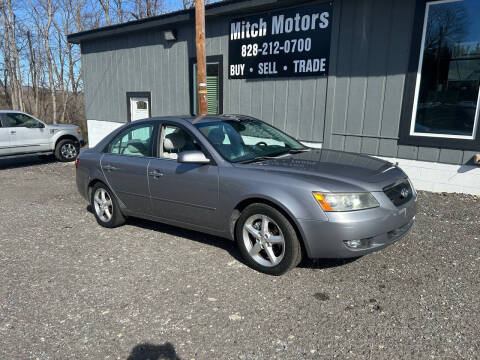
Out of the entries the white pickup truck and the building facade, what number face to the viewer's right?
1

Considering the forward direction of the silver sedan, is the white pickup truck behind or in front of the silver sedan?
behind

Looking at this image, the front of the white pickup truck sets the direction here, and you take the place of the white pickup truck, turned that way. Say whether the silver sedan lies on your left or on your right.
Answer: on your right

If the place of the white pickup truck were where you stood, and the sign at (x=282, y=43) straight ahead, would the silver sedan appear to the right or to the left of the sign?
right

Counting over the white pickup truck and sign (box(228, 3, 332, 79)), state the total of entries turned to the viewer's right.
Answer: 1

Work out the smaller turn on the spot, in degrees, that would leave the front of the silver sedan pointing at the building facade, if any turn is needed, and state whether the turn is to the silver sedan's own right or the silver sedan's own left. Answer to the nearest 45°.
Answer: approximately 90° to the silver sedan's own left

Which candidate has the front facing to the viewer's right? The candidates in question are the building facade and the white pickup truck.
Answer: the white pickup truck

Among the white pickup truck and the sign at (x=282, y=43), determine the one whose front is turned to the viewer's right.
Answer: the white pickup truck

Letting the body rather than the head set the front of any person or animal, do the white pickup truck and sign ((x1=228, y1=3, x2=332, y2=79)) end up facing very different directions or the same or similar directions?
very different directions

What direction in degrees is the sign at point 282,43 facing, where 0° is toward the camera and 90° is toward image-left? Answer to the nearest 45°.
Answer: approximately 45°

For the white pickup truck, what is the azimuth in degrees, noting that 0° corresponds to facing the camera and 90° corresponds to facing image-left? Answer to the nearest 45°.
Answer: approximately 270°

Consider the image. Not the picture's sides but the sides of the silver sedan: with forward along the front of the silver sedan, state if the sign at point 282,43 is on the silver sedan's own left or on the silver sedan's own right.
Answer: on the silver sedan's own left

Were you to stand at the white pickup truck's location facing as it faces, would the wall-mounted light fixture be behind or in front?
in front

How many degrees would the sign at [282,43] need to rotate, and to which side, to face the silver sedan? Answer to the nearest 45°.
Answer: approximately 45° to its left
